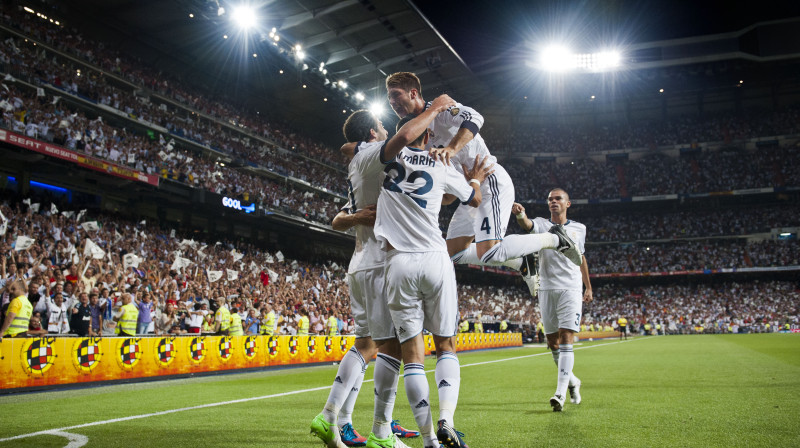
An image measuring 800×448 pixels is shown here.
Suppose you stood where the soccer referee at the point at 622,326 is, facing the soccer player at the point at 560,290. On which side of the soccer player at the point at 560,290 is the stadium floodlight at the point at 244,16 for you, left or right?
right

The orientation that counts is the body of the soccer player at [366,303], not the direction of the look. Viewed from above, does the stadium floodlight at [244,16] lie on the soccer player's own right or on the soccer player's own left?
on the soccer player's own left

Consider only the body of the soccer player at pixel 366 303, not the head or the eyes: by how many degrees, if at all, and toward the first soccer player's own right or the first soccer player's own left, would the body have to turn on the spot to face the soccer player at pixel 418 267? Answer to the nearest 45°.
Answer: approximately 45° to the first soccer player's own right
